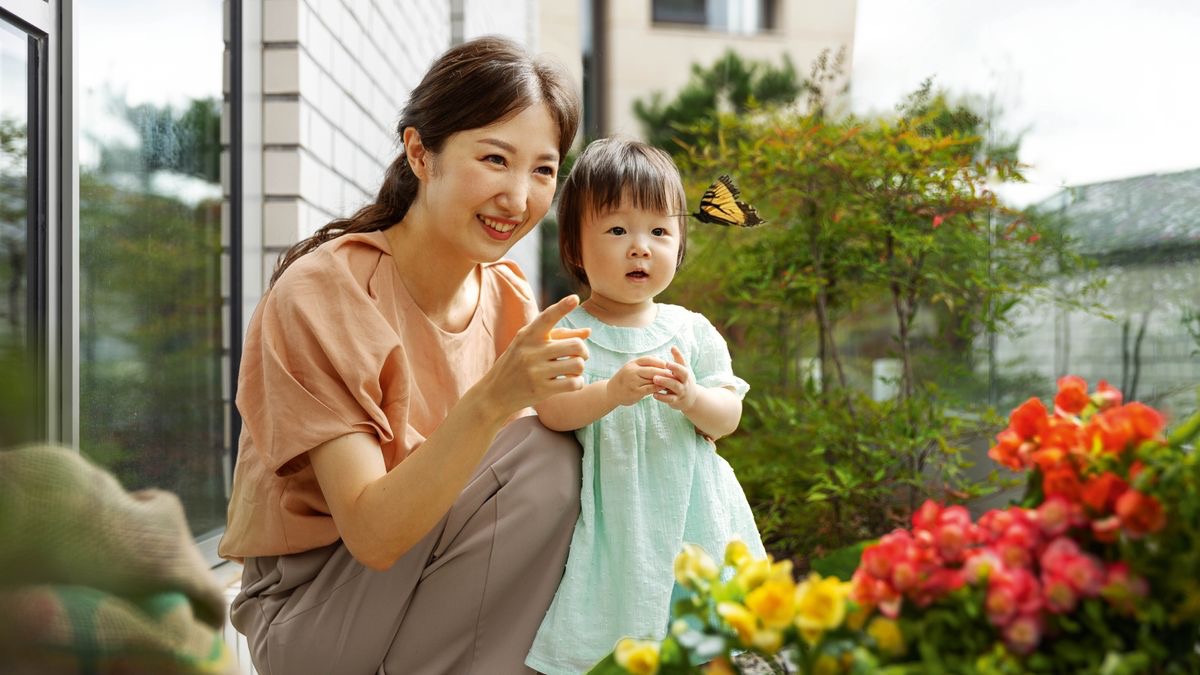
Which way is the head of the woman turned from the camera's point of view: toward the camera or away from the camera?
toward the camera

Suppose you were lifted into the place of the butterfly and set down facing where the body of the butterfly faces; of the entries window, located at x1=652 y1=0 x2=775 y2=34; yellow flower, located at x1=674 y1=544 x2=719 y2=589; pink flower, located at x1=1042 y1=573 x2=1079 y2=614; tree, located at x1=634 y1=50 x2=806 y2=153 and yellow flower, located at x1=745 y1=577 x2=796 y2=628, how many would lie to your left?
3

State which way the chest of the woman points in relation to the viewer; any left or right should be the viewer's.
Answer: facing the viewer and to the right of the viewer

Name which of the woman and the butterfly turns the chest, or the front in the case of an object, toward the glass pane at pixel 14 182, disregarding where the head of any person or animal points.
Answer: the butterfly

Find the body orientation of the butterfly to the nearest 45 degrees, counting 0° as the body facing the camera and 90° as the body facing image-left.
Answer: approximately 90°

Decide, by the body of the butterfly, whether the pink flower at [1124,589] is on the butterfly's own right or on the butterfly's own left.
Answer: on the butterfly's own left

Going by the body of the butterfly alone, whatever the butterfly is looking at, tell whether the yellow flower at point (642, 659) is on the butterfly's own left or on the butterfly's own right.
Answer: on the butterfly's own left

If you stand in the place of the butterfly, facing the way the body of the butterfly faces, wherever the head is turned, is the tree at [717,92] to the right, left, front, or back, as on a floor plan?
right

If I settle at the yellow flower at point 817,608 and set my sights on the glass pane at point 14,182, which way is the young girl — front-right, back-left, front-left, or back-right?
front-right

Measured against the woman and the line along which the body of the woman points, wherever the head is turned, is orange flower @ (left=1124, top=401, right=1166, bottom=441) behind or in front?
in front

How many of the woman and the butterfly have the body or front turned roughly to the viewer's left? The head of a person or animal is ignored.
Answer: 1

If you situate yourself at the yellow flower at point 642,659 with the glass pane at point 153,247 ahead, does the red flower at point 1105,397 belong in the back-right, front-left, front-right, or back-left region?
back-right

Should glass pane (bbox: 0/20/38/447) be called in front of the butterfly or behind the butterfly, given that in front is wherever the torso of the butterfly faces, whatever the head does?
in front
